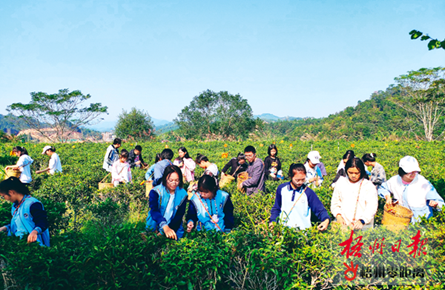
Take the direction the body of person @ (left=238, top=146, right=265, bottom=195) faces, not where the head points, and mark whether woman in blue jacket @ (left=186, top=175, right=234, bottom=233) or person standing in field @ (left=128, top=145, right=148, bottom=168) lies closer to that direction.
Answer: the woman in blue jacket

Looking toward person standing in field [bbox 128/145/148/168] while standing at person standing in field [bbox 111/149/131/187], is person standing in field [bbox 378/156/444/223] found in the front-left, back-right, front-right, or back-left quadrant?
back-right

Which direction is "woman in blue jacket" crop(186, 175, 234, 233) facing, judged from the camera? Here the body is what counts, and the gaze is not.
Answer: toward the camera

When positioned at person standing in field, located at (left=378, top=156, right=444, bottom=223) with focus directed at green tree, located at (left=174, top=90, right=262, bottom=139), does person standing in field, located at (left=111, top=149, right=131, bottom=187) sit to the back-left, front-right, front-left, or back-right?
front-left

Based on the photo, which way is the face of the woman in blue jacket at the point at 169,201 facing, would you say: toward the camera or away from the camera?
toward the camera

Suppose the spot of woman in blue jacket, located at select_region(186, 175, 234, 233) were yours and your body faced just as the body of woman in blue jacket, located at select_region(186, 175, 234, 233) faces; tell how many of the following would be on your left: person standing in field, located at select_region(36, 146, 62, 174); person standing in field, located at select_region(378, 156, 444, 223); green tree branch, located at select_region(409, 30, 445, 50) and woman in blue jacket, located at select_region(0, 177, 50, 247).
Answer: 2

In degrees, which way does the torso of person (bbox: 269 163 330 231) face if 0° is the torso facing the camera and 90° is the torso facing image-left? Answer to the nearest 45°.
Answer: approximately 0°

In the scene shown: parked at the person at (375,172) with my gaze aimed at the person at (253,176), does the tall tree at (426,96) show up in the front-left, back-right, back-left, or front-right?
back-right

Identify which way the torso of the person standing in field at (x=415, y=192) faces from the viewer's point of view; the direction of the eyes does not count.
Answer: toward the camera

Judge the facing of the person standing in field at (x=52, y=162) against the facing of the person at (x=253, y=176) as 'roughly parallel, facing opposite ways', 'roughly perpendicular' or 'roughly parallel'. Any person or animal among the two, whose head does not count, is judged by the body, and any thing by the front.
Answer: roughly parallel

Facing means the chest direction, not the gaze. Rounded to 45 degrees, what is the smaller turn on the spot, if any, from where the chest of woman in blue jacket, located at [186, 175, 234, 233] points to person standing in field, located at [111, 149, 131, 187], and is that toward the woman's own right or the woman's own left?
approximately 135° to the woman's own right
